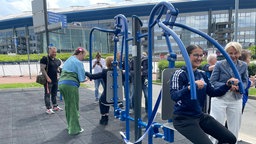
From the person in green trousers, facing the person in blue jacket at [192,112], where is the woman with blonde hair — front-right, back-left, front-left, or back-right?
front-left

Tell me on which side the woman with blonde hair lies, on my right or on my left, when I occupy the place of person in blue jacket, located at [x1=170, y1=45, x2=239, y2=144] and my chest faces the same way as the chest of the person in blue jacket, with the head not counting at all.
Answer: on my left
